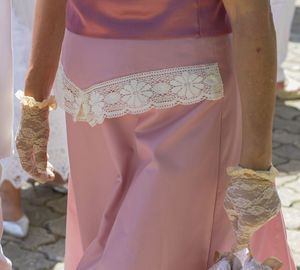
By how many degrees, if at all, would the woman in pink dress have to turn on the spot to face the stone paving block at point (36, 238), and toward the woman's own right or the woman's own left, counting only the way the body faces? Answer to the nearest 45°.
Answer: approximately 90° to the woman's own right

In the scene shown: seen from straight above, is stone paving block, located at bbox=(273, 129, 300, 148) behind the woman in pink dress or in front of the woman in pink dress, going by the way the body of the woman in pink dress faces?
behind
